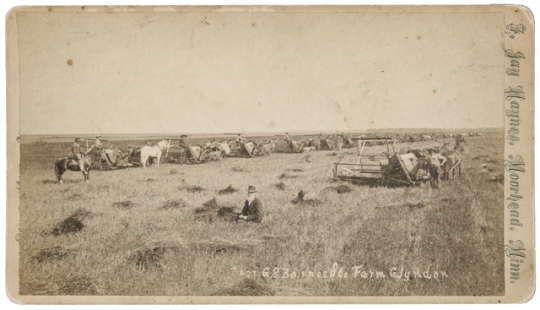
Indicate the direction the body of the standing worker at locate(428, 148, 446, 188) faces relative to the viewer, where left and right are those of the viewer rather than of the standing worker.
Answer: facing the viewer
